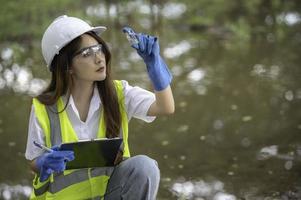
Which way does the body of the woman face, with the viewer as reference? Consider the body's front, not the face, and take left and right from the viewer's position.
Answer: facing the viewer and to the right of the viewer
